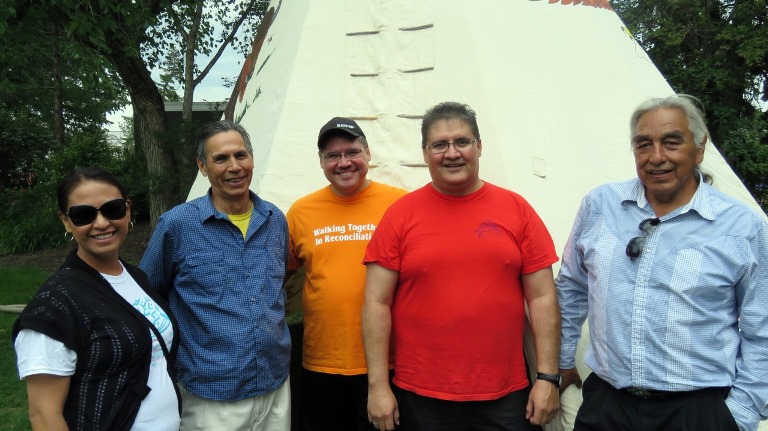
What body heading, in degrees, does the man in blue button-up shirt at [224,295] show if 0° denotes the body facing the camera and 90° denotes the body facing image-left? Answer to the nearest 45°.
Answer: approximately 315°

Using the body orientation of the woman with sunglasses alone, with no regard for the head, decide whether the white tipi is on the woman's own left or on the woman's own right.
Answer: on the woman's own left

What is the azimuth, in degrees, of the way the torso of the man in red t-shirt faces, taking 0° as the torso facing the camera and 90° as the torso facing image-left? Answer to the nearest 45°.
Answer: approximately 0°

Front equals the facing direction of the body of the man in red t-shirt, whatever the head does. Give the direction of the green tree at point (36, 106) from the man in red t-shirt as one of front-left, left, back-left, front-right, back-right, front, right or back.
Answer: back-right

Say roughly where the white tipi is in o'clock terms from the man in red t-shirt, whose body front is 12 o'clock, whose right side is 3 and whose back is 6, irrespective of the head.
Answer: The white tipi is roughly at 6 o'clock from the man in red t-shirt.
